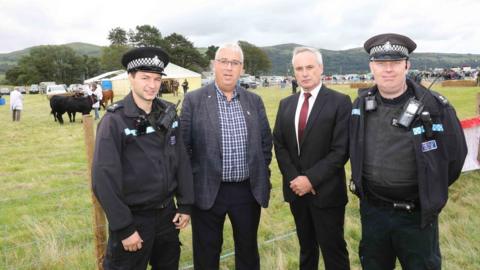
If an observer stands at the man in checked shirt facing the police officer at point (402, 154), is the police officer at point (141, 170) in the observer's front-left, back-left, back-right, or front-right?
back-right

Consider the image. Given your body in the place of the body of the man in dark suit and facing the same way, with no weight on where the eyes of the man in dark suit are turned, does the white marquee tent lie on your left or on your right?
on your right

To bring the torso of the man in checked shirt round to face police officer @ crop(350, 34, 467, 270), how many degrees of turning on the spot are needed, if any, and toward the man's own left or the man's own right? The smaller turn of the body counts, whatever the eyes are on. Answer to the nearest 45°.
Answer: approximately 90° to the man's own left

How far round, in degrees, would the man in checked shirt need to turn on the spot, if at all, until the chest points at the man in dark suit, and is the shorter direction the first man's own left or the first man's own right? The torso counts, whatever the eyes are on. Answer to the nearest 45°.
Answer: approximately 90° to the first man's own left

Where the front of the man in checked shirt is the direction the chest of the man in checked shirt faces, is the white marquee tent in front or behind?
behind

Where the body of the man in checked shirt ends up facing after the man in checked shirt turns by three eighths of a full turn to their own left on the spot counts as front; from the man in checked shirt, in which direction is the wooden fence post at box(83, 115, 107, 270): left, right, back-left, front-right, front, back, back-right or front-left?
back-left
